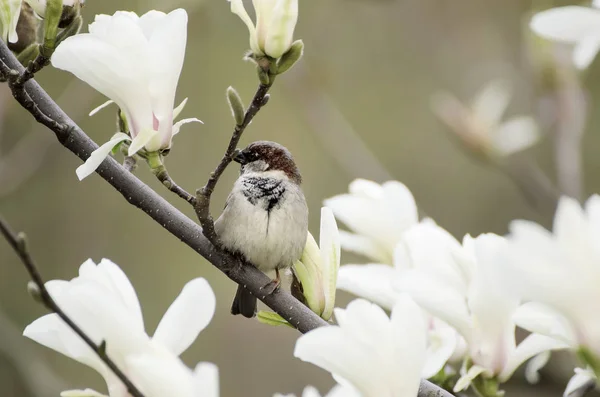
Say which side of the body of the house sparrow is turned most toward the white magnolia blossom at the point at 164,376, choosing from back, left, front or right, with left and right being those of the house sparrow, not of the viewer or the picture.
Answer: front

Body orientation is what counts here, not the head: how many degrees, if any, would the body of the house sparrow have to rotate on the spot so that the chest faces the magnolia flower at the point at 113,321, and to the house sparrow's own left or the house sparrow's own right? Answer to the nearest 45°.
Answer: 0° — it already faces it

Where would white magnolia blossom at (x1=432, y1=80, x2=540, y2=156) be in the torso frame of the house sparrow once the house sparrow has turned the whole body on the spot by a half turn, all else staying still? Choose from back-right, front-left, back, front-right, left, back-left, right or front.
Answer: front-right

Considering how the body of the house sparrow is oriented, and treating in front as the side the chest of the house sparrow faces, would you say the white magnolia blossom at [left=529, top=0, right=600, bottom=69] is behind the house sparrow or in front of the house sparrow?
behind

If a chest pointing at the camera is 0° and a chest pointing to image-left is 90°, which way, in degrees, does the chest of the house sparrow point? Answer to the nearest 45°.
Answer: approximately 0°
